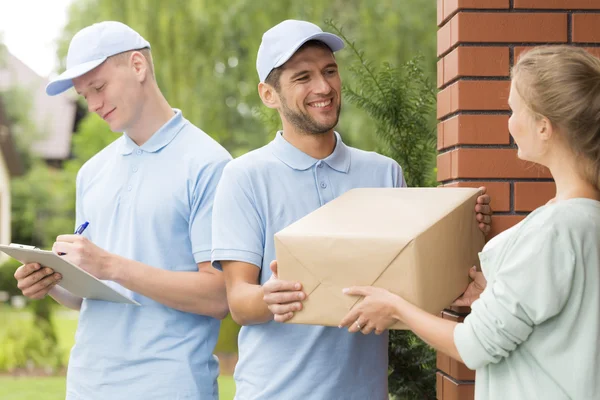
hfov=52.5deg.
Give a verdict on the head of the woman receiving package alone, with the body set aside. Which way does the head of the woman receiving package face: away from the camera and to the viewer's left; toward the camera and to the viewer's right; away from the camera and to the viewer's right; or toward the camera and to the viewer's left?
away from the camera and to the viewer's left

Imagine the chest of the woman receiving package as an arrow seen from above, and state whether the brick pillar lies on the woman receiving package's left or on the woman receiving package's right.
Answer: on the woman receiving package's right

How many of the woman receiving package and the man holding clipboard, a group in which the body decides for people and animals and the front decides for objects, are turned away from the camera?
0

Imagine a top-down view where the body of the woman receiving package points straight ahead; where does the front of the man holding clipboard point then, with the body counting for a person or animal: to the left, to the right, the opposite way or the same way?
to the left

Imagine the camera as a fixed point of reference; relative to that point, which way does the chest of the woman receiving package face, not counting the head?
to the viewer's left

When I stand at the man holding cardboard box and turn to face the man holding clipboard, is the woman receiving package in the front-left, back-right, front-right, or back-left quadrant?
back-left

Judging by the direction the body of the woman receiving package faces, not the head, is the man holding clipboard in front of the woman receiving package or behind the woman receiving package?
in front

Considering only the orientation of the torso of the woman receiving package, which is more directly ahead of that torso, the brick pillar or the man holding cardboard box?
the man holding cardboard box

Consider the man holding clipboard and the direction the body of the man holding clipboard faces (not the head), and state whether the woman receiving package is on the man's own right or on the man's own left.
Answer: on the man's own left

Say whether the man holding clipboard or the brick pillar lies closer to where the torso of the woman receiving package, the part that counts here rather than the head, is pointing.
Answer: the man holding clipboard

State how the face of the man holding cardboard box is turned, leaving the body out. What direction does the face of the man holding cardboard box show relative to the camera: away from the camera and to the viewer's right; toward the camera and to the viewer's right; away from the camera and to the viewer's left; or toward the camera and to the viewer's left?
toward the camera and to the viewer's right
